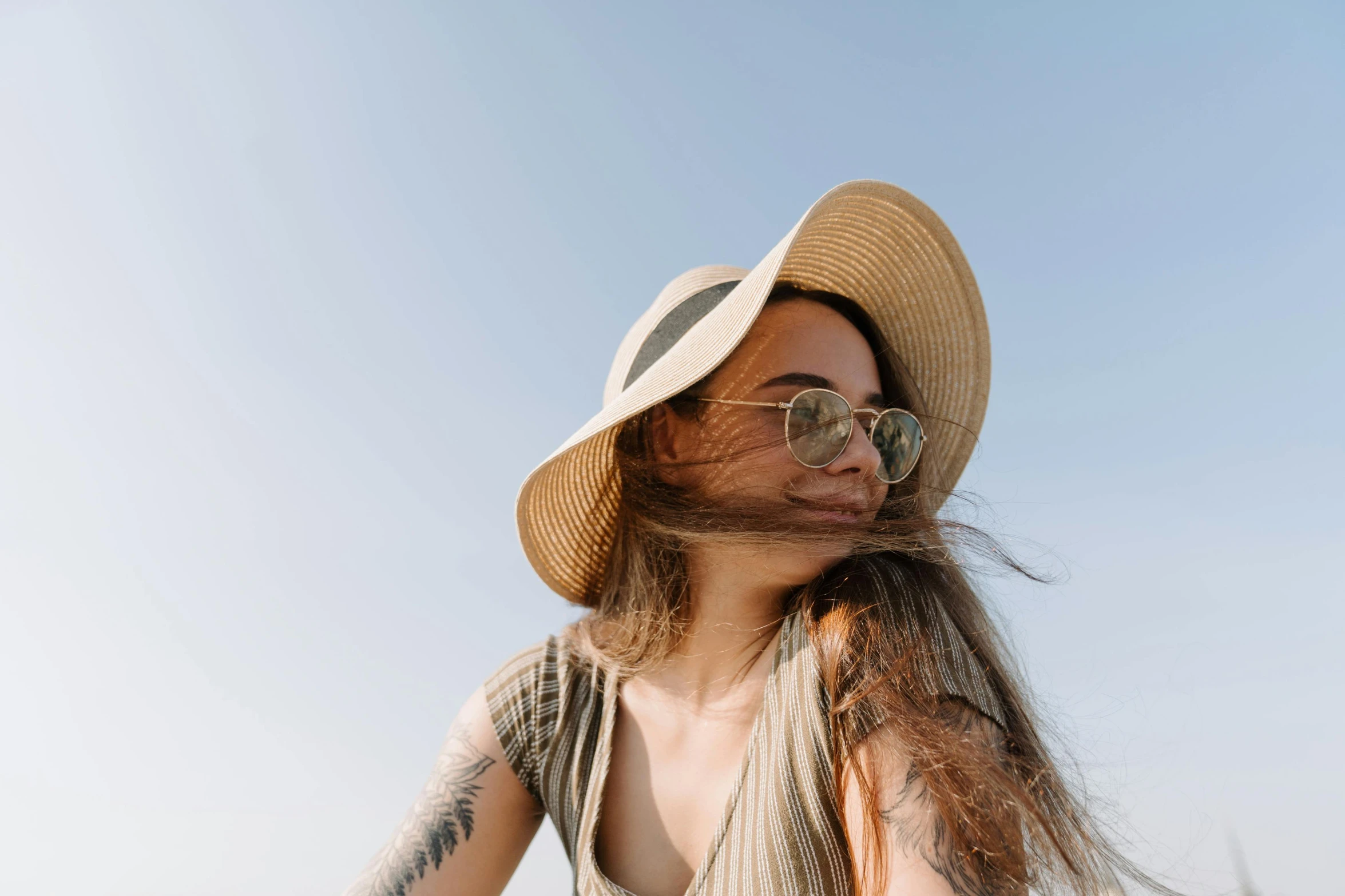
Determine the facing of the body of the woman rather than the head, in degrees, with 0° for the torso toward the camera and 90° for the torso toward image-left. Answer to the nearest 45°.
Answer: approximately 0°

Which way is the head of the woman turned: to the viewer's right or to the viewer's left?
to the viewer's right
